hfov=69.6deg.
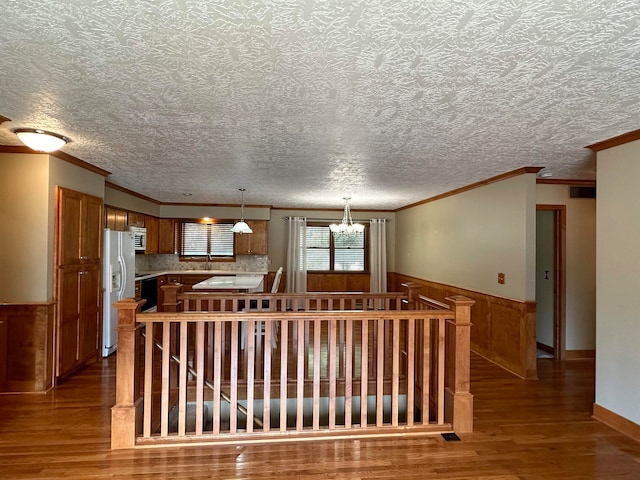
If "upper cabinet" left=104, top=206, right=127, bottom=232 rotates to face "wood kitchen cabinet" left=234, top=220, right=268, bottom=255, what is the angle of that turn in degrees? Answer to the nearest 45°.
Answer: approximately 90° to its left

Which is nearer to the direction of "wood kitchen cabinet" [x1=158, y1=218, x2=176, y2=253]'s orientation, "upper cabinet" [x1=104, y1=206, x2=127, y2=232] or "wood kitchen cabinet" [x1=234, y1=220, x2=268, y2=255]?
the upper cabinet

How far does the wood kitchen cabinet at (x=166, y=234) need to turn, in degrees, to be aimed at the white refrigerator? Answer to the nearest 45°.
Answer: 0° — it already faces it

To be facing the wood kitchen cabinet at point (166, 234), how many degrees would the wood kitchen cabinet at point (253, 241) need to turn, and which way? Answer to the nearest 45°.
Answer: approximately 90° to its right

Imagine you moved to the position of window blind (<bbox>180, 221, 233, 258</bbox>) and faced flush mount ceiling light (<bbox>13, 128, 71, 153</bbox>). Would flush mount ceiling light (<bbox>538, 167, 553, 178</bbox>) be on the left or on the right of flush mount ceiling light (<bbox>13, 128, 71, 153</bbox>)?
left

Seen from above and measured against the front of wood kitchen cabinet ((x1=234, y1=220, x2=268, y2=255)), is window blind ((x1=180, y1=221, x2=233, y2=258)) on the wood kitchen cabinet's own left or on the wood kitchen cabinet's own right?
on the wood kitchen cabinet's own right

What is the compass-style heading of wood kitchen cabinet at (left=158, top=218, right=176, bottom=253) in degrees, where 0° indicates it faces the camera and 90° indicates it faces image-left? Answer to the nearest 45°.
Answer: approximately 0°

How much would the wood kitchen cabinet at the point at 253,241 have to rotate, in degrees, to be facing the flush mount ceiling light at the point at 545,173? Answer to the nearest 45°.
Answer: approximately 45° to its left

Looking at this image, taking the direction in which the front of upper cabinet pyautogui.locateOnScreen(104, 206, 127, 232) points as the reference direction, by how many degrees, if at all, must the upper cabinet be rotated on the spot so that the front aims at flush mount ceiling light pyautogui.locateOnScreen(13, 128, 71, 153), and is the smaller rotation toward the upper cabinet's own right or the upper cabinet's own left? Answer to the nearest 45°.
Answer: approximately 45° to the upper cabinet's own right

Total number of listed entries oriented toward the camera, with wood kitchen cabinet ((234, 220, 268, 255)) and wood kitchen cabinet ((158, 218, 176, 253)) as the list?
2

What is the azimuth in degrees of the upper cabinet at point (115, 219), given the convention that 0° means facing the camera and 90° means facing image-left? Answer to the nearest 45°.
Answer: approximately 315°
